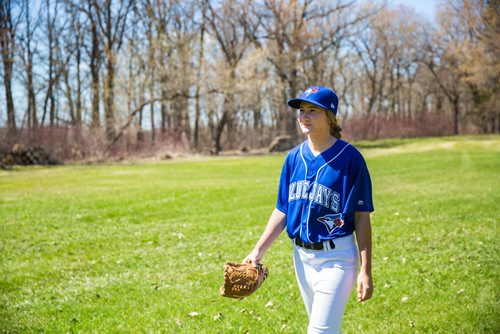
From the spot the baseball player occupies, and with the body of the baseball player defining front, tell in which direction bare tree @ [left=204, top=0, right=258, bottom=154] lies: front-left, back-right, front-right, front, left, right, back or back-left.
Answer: back-right

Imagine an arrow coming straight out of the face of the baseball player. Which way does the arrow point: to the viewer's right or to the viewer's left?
to the viewer's left

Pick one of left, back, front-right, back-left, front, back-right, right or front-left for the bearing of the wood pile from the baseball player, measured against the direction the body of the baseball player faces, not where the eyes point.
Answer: right

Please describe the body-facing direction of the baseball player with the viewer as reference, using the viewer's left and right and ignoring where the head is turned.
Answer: facing the viewer and to the left of the viewer

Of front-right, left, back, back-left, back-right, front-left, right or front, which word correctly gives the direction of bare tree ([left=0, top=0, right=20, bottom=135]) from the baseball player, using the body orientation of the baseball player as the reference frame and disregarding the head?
right

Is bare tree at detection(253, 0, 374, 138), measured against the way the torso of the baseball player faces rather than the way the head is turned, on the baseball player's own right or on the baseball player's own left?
on the baseball player's own right

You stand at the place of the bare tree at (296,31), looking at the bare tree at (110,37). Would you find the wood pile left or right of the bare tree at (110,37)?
left
